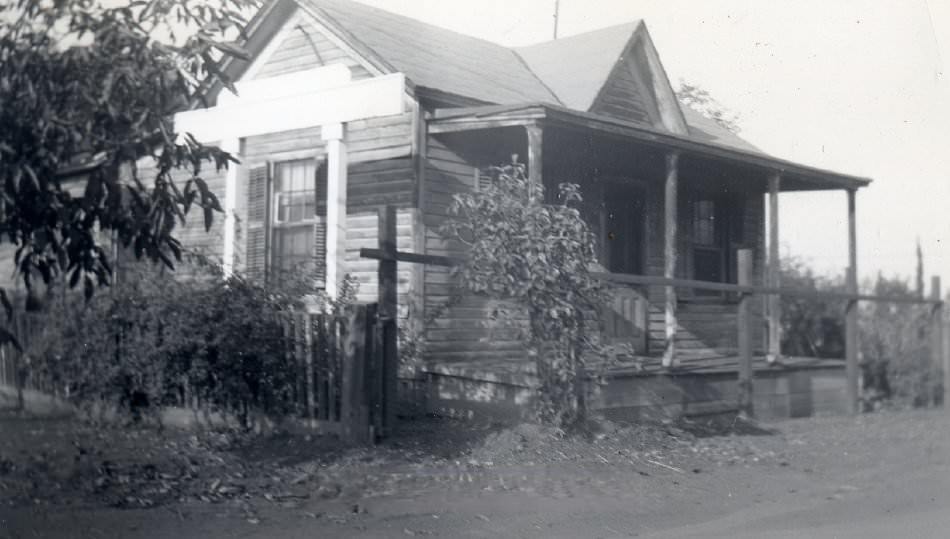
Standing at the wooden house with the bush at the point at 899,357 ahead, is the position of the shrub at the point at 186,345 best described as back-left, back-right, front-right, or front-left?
back-right

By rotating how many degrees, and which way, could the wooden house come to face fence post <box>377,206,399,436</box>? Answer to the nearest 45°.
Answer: approximately 45° to its right

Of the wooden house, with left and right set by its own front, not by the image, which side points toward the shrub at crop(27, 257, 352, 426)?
right

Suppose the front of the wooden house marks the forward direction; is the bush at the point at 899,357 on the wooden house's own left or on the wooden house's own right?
on the wooden house's own left

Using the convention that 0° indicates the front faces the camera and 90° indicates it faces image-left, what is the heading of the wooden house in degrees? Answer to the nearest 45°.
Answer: approximately 315°

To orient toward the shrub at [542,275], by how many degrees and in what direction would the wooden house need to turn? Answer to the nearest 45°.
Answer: approximately 45° to its right

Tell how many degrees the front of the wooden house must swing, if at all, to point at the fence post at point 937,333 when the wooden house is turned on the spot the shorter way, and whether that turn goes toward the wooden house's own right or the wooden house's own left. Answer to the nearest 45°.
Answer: approximately 45° to the wooden house's own left

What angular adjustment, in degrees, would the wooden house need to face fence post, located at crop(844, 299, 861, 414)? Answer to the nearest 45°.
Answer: approximately 45° to its left
